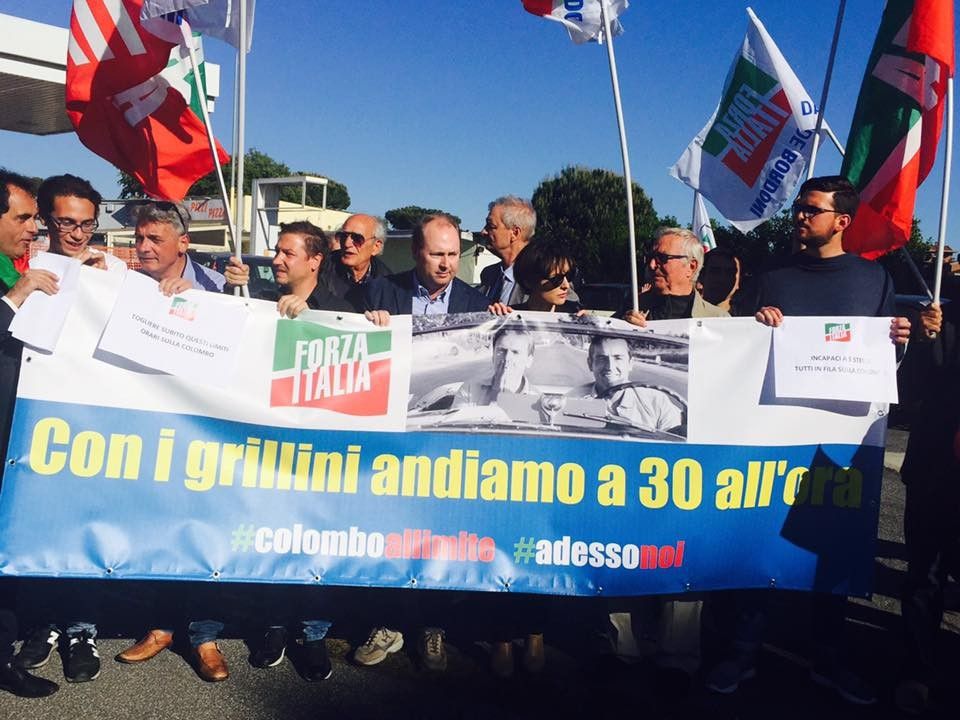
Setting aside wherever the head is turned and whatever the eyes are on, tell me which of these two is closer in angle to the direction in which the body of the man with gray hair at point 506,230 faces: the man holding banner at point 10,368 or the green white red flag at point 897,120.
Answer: the man holding banner

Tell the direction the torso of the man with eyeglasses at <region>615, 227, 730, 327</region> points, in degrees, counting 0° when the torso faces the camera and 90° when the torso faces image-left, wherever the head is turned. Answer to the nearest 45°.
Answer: approximately 45°

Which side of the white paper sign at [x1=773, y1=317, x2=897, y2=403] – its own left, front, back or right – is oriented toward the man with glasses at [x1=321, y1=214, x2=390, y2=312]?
right

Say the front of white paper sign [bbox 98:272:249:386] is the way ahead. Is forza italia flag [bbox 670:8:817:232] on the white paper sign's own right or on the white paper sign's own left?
on the white paper sign's own left

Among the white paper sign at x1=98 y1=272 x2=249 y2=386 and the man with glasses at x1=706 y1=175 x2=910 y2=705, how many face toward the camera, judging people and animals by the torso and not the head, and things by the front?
2

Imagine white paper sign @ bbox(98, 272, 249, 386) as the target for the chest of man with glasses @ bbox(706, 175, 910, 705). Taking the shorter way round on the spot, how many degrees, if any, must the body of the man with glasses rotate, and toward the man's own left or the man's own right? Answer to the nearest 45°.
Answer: approximately 45° to the man's own right

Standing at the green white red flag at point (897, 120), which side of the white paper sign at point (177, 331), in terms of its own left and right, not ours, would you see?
left

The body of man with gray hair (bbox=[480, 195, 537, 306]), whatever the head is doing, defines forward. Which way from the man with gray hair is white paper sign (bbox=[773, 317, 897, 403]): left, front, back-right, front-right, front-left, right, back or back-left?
left

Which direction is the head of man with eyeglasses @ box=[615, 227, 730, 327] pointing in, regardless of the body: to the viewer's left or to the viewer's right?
to the viewer's left

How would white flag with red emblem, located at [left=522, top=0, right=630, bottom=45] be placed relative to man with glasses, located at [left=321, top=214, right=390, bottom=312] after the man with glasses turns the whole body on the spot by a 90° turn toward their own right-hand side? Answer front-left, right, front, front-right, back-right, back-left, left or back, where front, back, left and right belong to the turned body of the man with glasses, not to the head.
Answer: back

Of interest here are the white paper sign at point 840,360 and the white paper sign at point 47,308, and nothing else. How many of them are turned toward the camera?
2

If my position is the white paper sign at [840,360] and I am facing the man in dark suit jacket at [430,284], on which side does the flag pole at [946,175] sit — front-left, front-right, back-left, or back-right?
back-right

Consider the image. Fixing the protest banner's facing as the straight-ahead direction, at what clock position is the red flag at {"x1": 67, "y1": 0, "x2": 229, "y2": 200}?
The red flag is roughly at 4 o'clock from the protest banner.
